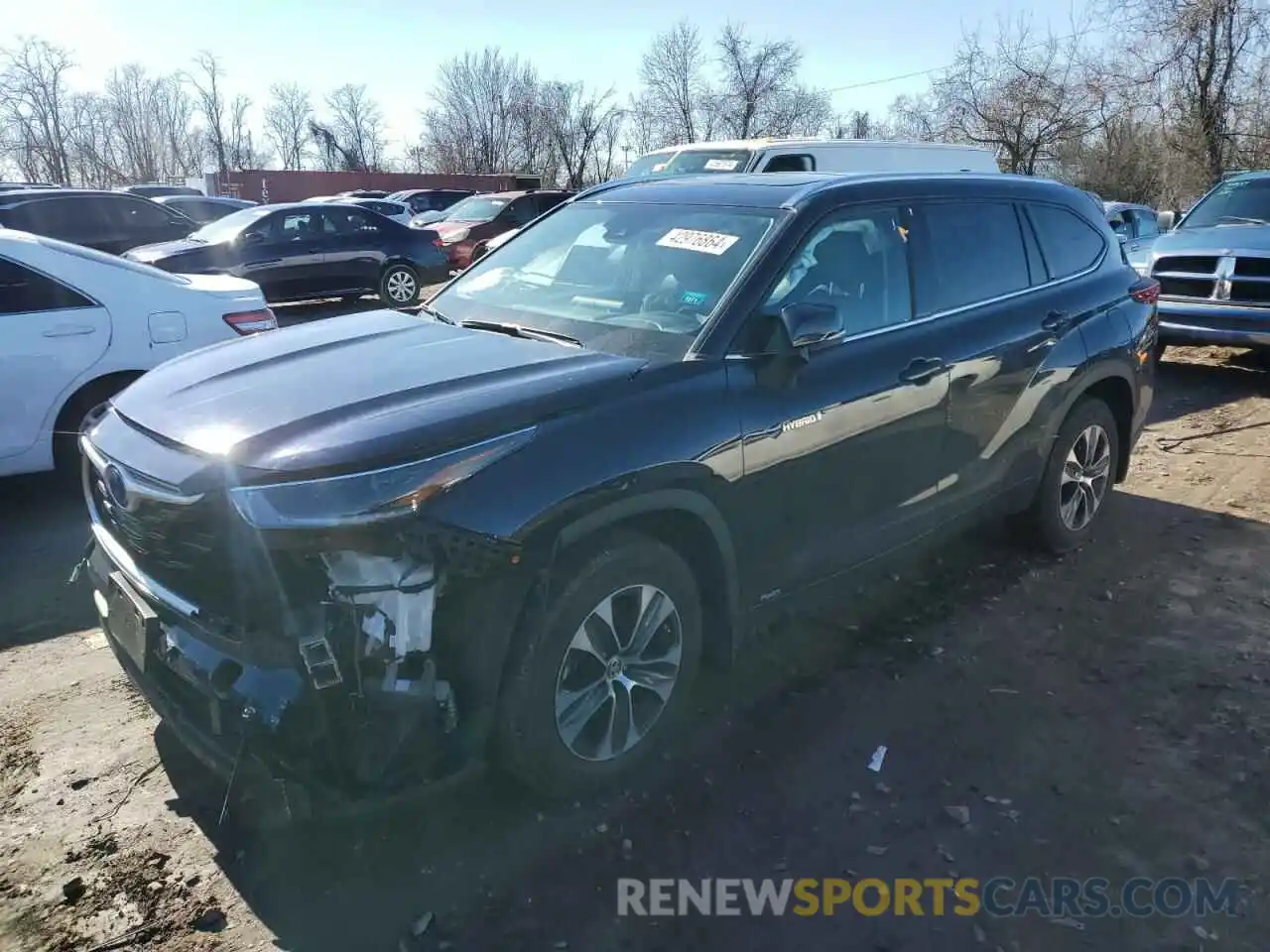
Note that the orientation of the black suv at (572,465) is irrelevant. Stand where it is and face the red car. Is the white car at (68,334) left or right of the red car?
left

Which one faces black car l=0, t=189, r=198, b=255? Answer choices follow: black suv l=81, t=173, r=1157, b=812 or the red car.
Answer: the red car

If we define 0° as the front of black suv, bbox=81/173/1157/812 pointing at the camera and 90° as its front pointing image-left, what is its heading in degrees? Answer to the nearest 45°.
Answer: approximately 45°

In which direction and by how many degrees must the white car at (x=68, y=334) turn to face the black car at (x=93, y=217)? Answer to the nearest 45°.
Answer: approximately 90° to its right

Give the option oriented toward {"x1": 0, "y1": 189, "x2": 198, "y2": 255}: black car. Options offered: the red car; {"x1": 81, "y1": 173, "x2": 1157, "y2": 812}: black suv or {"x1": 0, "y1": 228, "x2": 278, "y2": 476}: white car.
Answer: the red car

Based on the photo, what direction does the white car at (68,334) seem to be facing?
to the viewer's left

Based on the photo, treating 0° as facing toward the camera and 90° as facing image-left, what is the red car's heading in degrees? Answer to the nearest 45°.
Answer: approximately 45°

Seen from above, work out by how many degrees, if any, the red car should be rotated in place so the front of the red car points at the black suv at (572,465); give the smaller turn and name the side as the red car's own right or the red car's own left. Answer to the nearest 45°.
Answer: approximately 45° to the red car's own left
